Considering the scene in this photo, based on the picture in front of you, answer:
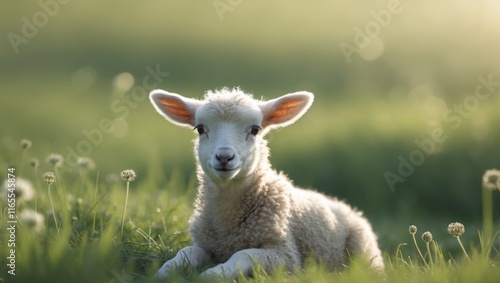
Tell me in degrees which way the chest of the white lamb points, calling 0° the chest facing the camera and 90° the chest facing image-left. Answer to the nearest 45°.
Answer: approximately 45°
